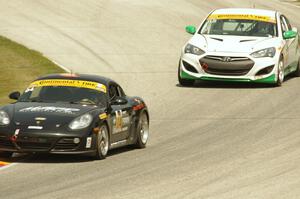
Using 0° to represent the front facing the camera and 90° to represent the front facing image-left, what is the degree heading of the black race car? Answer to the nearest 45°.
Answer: approximately 45°

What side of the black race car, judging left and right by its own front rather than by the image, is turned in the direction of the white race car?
back
